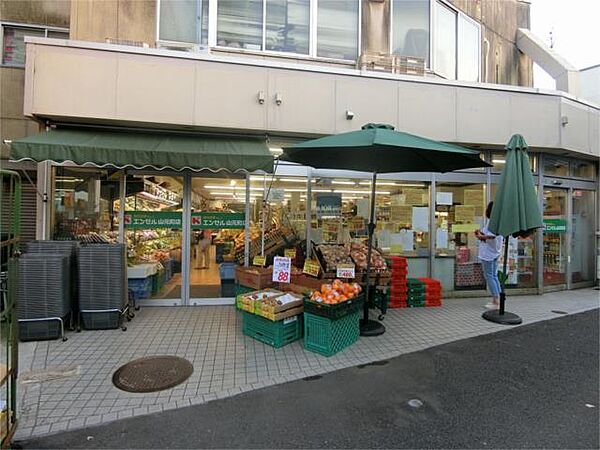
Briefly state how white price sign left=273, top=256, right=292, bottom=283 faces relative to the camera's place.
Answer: facing the viewer

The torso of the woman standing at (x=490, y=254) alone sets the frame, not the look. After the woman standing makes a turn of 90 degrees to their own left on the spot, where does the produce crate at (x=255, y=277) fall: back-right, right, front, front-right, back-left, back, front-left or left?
front-right

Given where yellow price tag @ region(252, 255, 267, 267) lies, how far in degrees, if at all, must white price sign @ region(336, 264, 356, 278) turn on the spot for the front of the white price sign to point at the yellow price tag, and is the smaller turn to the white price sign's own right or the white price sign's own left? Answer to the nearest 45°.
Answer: approximately 135° to the white price sign's own right

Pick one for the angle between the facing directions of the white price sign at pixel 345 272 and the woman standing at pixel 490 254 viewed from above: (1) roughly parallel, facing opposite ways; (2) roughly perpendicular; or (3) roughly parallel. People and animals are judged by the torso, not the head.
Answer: roughly perpendicular

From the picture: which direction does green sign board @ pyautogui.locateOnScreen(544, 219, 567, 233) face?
toward the camera

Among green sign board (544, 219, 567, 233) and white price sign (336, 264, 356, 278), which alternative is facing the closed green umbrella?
the green sign board

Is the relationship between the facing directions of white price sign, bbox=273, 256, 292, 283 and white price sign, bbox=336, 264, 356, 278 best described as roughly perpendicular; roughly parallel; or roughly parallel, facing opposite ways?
roughly parallel

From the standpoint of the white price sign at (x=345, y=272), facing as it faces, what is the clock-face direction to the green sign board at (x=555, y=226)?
The green sign board is roughly at 8 o'clock from the white price sign.

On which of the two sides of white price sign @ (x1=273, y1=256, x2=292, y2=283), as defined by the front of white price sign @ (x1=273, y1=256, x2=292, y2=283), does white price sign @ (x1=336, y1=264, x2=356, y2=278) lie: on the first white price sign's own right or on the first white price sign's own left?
on the first white price sign's own left

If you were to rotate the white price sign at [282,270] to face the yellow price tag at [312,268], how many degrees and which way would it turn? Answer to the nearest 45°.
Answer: approximately 135° to its left

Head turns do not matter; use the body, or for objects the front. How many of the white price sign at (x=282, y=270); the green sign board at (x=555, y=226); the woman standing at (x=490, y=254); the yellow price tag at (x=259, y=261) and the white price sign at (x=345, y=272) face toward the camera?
4

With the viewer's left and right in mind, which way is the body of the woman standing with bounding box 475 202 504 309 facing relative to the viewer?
facing to the left of the viewer

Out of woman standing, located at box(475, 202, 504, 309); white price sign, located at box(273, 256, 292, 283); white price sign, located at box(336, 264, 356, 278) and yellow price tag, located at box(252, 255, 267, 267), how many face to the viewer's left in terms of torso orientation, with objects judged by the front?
1

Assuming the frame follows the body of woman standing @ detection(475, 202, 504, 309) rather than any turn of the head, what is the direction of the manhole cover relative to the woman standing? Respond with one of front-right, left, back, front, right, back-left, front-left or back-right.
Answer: front-left

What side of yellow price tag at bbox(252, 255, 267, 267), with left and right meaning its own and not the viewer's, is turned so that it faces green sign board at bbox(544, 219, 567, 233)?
left
